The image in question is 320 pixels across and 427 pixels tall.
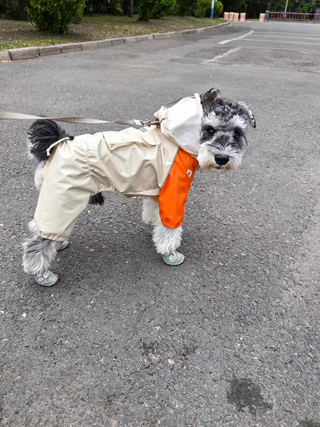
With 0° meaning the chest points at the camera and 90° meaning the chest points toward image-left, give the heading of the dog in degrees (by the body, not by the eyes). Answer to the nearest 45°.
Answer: approximately 270°

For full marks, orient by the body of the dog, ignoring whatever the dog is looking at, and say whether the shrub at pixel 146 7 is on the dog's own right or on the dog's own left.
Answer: on the dog's own left

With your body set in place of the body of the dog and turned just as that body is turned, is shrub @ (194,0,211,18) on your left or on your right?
on your left

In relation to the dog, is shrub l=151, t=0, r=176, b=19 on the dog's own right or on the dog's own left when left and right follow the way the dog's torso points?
on the dog's own left

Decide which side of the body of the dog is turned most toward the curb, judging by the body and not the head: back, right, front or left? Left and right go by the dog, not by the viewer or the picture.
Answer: left

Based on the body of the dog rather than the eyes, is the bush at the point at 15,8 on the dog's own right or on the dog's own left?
on the dog's own left

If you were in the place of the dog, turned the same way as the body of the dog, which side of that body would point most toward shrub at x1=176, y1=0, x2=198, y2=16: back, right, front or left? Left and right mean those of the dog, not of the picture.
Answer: left

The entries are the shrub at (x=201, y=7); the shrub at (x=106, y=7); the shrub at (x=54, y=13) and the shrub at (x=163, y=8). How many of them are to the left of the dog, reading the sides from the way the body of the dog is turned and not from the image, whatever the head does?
4

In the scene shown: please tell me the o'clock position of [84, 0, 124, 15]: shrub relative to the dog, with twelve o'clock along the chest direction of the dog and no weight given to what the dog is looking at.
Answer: The shrub is roughly at 9 o'clock from the dog.
